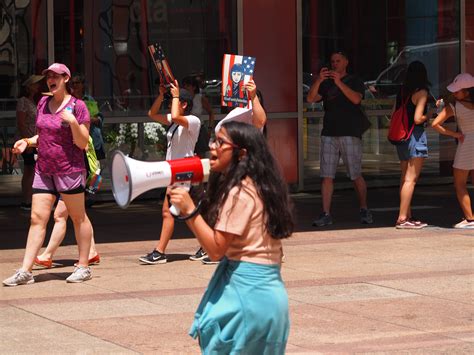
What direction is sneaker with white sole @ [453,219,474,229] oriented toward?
to the viewer's left

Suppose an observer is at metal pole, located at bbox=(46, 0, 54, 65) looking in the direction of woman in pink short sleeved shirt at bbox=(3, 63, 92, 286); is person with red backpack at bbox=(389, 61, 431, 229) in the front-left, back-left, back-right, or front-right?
front-left

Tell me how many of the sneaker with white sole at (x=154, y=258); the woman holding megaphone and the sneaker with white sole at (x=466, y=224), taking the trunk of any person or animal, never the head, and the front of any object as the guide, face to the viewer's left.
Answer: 3

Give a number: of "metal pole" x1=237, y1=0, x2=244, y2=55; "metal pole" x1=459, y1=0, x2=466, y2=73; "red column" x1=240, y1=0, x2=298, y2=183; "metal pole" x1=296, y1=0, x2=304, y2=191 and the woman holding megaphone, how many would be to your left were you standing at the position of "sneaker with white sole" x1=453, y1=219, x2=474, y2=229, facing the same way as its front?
1

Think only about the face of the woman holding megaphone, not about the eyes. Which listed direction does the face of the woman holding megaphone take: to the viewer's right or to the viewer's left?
to the viewer's left

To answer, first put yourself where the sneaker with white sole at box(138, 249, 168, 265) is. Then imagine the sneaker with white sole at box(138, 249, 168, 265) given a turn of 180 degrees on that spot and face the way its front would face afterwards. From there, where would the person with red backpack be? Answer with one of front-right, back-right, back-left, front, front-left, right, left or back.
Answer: front-left

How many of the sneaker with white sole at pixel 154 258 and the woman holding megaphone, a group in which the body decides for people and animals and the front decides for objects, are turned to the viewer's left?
2

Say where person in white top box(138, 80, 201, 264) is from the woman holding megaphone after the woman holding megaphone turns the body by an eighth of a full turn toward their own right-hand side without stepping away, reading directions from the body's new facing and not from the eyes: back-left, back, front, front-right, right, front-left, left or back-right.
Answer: front-right

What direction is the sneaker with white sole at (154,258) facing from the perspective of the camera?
to the viewer's left

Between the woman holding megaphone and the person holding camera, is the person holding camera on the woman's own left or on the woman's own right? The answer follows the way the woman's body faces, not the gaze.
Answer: on the woman's own right

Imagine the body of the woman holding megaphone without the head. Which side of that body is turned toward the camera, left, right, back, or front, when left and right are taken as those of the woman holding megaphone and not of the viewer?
left

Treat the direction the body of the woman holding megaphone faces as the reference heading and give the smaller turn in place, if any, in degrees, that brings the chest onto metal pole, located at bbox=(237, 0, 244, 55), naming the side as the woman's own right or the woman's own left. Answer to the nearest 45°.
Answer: approximately 90° to the woman's own right

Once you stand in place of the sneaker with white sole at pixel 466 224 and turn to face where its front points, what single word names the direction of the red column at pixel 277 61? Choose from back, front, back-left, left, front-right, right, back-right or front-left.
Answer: front-right

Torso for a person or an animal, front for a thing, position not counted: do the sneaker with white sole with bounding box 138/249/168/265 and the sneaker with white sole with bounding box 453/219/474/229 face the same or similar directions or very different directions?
same or similar directions
